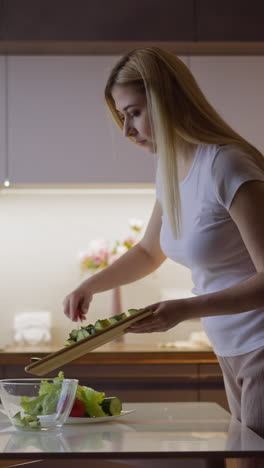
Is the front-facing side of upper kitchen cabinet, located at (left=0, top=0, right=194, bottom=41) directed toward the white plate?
yes

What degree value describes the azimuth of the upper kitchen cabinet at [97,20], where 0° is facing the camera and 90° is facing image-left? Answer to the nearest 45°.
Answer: approximately 0°

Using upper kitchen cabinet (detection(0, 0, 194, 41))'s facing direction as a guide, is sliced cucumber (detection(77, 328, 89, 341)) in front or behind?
in front

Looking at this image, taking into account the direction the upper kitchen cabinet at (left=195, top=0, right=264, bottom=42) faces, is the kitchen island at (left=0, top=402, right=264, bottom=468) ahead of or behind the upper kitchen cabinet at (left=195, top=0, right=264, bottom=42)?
ahead

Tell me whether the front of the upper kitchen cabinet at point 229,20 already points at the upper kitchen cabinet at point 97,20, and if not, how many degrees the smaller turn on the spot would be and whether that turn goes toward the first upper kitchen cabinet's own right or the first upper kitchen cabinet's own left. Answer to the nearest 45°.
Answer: approximately 90° to the first upper kitchen cabinet's own right

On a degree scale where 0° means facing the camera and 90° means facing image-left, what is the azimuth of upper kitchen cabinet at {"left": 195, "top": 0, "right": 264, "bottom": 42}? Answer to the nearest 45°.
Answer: approximately 0°

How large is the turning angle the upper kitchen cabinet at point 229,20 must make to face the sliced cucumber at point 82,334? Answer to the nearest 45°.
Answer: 0° — it already faces it

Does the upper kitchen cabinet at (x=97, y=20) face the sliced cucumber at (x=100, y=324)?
yes
